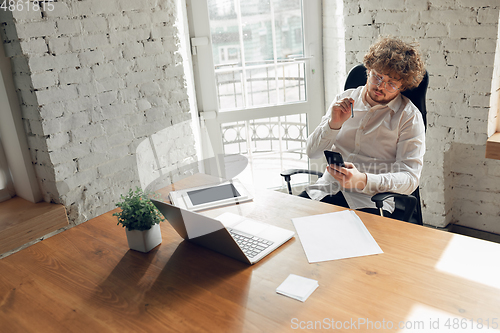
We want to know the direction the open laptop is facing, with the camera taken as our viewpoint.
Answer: facing away from the viewer and to the right of the viewer

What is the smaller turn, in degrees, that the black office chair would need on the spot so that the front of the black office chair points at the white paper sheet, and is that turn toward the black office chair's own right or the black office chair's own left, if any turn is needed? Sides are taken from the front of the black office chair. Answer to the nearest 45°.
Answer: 0° — it already faces it

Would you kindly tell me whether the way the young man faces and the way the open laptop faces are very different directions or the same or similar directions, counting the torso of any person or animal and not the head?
very different directions

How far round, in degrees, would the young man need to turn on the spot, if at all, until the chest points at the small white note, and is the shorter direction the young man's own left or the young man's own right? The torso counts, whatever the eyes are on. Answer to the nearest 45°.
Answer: approximately 45° to the young man's own left

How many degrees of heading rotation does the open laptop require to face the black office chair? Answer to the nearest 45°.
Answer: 0° — it already faces it

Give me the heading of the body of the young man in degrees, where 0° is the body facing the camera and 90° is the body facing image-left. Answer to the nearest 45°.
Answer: approximately 45°

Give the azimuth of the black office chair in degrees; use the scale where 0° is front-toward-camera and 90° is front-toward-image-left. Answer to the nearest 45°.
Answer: approximately 45°
